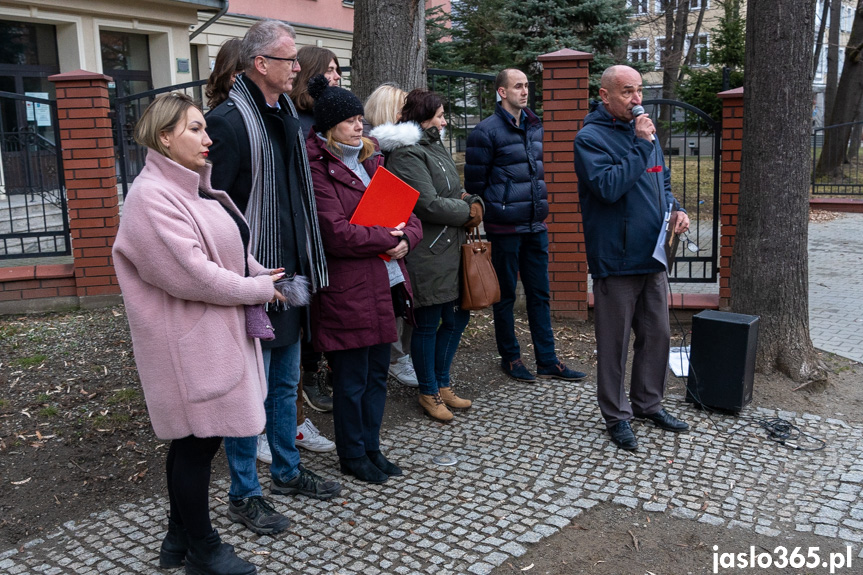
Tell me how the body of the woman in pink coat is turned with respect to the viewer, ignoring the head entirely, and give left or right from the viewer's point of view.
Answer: facing to the right of the viewer

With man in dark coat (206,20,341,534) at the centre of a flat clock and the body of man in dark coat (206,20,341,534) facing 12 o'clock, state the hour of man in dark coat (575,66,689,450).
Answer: man in dark coat (575,66,689,450) is roughly at 10 o'clock from man in dark coat (206,20,341,534).

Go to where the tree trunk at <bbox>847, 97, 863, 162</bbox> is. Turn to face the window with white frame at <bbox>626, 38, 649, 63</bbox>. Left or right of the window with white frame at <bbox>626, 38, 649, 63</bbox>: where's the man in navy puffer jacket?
left

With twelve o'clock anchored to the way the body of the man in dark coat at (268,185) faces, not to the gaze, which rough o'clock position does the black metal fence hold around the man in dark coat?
The black metal fence is roughly at 9 o'clock from the man in dark coat.

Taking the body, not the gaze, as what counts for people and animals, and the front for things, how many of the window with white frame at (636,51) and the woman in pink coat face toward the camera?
1

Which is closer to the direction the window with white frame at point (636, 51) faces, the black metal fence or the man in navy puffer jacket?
the man in navy puffer jacket

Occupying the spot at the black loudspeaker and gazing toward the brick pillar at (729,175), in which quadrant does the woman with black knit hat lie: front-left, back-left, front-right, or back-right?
back-left

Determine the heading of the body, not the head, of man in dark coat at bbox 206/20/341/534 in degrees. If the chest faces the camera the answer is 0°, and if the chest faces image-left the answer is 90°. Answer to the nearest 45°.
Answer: approximately 315°

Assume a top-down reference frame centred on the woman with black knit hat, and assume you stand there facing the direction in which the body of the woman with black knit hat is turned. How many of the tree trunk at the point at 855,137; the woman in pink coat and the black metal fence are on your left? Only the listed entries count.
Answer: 2
